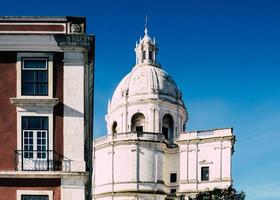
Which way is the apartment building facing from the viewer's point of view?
toward the camera
